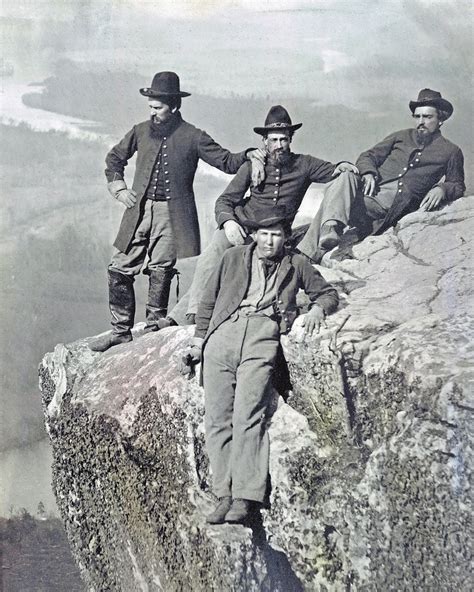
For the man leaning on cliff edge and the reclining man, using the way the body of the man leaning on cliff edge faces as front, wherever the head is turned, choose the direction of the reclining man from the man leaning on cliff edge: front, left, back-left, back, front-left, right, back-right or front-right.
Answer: back-left

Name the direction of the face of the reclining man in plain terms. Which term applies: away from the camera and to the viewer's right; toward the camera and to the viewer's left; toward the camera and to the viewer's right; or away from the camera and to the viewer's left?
toward the camera and to the viewer's left

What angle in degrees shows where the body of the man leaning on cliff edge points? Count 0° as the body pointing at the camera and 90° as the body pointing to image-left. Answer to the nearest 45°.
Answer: approximately 0°

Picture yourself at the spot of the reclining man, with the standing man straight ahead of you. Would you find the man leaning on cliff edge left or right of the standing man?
left
